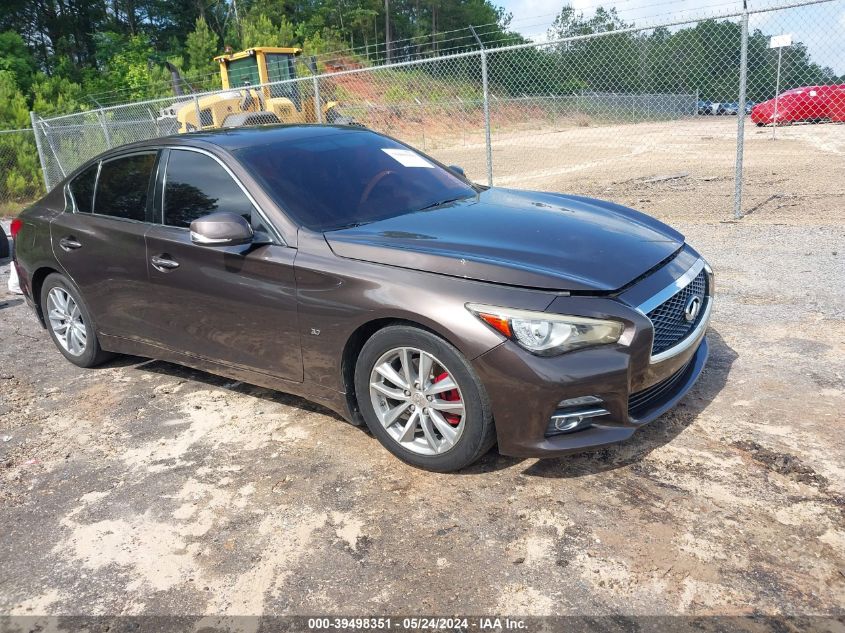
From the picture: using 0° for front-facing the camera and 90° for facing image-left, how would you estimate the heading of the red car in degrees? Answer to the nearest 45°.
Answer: approximately 90°

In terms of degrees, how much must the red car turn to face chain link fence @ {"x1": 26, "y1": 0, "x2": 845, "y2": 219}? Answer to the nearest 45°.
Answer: approximately 45° to its left

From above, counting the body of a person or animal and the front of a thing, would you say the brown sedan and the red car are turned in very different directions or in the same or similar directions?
very different directions

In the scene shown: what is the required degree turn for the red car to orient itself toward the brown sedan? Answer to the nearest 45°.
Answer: approximately 90° to its left

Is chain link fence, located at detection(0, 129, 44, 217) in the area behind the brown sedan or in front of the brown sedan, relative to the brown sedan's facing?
behind
